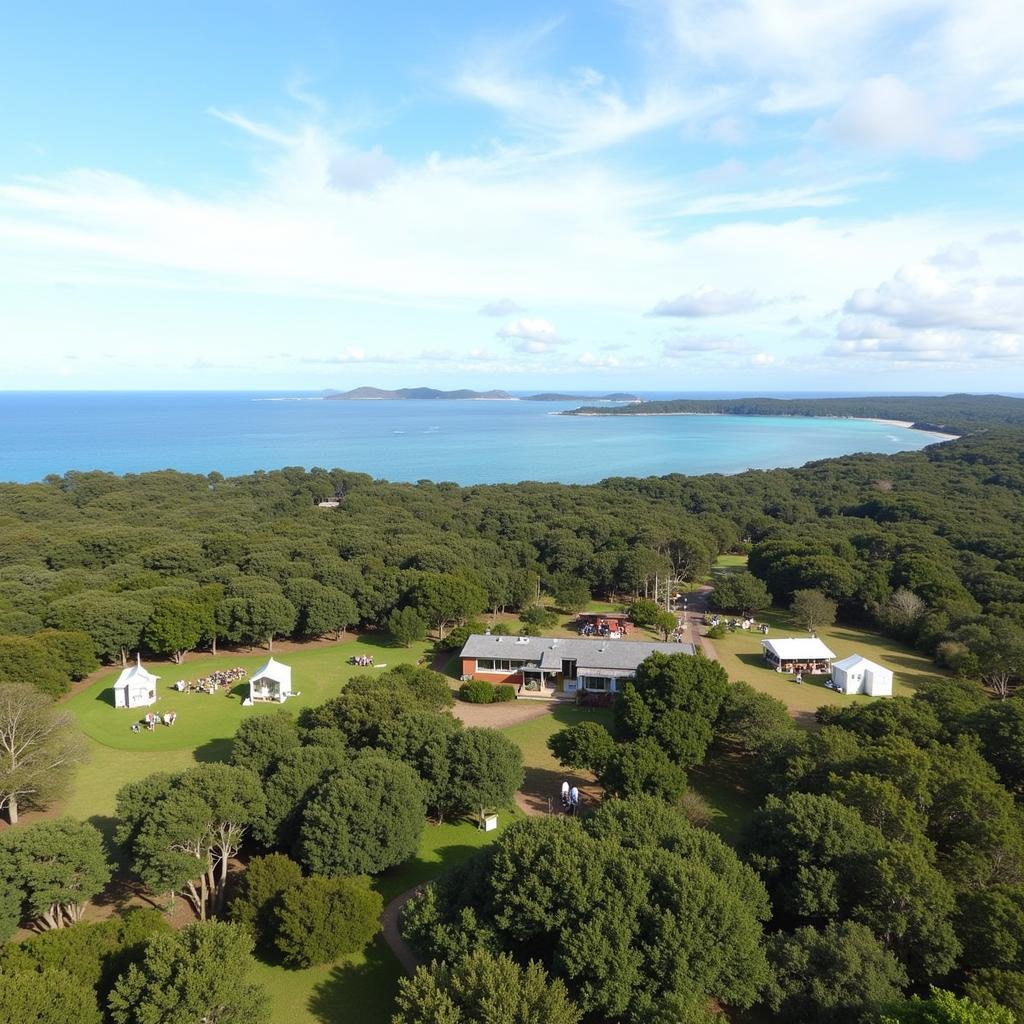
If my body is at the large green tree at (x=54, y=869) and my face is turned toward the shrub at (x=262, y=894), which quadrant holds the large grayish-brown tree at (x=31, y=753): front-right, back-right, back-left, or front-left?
back-left

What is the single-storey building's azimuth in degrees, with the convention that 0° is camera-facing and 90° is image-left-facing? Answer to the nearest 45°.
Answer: approximately 0°

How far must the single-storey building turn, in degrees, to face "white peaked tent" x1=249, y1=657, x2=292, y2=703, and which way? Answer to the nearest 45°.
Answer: approximately 90° to its right

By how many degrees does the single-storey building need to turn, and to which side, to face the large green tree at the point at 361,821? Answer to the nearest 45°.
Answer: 0° — it already faces it

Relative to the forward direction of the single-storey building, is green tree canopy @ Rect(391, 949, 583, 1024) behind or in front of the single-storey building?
in front

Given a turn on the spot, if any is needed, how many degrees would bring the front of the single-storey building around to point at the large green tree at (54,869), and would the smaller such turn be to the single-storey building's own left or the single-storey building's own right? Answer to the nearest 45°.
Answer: approximately 45° to the single-storey building's own right

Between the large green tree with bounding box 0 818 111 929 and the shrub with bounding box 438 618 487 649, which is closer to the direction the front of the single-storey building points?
the large green tree

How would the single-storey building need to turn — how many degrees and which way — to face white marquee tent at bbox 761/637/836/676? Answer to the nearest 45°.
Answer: approximately 90° to its left

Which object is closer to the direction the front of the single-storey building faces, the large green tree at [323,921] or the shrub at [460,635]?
the large green tree

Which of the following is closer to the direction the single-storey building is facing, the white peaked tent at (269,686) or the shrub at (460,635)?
the white peaked tent

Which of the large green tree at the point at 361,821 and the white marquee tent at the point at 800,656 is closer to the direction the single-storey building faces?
the large green tree

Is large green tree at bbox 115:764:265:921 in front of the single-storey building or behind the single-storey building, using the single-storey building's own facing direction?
in front
